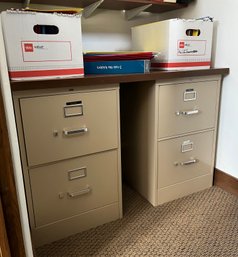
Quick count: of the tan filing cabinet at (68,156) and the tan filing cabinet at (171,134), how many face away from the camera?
0

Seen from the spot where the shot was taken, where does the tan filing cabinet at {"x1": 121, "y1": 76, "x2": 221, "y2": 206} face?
facing the viewer and to the right of the viewer

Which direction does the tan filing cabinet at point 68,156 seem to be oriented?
toward the camera

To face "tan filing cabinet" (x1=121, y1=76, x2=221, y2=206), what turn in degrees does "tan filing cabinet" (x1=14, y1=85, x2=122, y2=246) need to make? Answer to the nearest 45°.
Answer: approximately 90° to its left

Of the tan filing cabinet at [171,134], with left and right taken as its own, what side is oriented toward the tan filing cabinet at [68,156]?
right

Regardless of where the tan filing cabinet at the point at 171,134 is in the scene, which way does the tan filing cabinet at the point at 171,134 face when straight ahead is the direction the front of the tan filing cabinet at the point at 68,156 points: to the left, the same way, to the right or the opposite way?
the same way

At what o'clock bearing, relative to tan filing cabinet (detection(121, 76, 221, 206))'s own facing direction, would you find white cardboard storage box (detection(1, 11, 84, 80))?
The white cardboard storage box is roughly at 3 o'clock from the tan filing cabinet.
